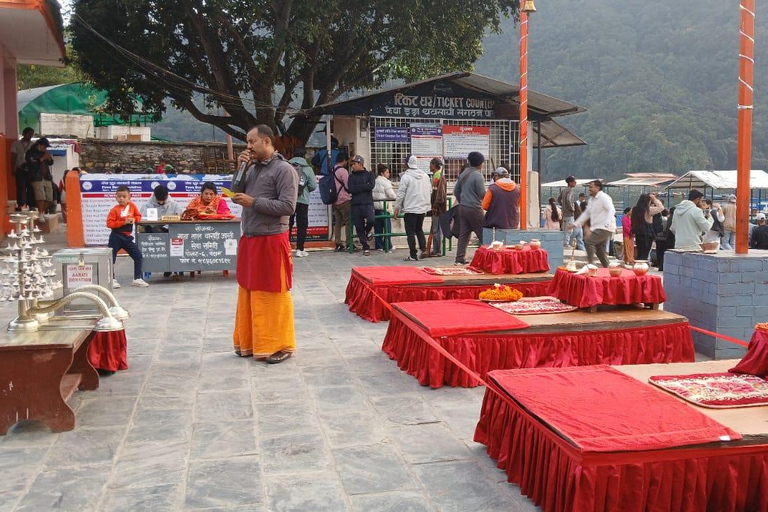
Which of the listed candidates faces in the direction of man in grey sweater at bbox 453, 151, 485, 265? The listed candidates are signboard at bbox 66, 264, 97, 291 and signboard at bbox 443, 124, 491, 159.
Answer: signboard at bbox 443, 124, 491, 159

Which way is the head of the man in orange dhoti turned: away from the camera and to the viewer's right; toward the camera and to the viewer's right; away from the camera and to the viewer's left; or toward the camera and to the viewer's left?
toward the camera and to the viewer's left

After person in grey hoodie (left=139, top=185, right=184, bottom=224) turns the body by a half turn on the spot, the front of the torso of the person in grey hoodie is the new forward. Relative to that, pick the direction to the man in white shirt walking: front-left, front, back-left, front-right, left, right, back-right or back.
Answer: right

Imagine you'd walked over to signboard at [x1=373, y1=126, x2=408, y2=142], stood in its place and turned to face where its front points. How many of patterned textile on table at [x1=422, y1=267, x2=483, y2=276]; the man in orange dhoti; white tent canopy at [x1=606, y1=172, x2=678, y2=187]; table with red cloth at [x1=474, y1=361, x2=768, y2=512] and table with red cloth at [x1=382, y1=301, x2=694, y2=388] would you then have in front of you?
4

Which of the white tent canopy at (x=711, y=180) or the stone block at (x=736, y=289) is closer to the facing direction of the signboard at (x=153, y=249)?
the stone block

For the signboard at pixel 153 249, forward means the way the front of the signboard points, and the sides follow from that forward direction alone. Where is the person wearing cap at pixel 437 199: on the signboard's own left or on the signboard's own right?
on the signboard's own left

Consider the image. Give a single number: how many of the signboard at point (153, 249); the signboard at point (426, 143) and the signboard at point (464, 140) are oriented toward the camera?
3

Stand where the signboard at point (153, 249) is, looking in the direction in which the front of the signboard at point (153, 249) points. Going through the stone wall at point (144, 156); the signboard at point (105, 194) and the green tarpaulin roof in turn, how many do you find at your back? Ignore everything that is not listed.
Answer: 3

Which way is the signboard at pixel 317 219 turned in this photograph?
toward the camera

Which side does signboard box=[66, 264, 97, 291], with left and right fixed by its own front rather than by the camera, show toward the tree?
back

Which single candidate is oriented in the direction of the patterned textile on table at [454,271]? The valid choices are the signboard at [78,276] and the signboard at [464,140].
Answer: the signboard at [464,140]

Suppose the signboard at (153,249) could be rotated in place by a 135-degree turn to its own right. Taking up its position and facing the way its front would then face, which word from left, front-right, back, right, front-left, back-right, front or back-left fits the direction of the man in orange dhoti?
back-left

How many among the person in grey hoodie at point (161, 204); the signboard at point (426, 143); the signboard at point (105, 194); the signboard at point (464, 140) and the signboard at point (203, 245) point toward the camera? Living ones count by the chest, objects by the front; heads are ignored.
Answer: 5

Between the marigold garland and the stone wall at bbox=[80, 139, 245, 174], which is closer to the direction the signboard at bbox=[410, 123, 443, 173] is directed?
the marigold garland

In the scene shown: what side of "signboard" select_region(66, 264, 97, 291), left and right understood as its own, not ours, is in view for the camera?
front
